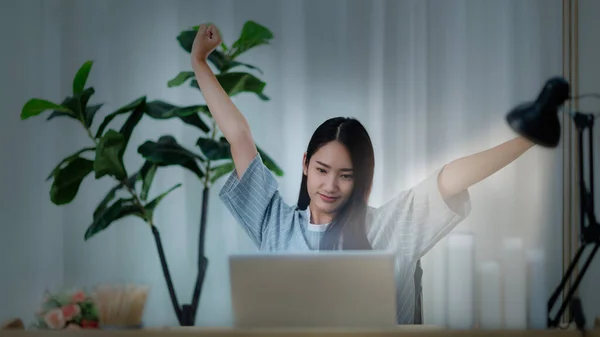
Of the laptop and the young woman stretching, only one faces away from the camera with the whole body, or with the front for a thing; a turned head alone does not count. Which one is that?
the laptop

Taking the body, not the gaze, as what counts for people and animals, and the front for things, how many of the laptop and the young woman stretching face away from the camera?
1

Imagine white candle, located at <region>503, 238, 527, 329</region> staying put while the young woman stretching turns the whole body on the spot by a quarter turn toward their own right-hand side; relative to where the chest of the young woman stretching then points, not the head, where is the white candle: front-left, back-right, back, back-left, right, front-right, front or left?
back-right

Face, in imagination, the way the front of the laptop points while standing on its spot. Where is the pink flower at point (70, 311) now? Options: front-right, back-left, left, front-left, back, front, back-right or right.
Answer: front-left

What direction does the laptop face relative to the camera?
away from the camera

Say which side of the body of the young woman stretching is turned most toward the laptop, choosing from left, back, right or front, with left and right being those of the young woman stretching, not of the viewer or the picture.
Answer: front

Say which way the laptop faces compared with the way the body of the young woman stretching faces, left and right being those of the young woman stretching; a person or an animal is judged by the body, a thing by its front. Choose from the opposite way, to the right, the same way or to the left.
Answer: the opposite way

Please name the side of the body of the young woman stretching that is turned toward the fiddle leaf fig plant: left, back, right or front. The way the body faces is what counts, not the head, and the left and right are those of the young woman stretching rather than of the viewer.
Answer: right

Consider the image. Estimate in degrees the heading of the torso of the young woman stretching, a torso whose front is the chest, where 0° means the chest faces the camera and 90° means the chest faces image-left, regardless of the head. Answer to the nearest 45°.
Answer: approximately 0°

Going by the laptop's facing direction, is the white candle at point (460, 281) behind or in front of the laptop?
in front

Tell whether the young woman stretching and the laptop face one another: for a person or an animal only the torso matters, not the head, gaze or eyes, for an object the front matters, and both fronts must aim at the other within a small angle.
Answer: yes
